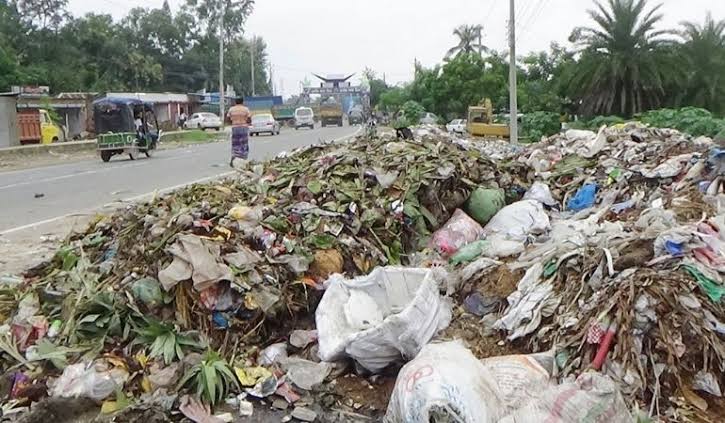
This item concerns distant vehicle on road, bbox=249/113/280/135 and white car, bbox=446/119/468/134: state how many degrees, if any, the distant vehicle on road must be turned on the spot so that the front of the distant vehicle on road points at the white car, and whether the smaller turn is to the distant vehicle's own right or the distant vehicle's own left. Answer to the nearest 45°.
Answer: approximately 90° to the distant vehicle's own right

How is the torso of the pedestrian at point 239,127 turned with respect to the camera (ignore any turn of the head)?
away from the camera

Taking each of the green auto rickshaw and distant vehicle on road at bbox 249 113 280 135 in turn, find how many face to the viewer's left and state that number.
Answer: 0

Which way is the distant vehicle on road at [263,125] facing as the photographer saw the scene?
facing away from the viewer and to the right of the viewer
